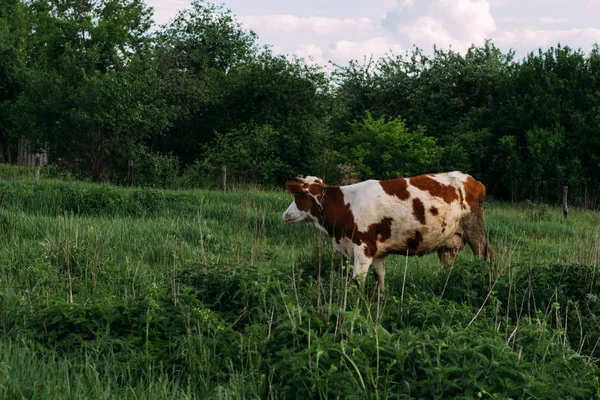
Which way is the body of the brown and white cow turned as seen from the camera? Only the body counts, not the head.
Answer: to the viewer's left

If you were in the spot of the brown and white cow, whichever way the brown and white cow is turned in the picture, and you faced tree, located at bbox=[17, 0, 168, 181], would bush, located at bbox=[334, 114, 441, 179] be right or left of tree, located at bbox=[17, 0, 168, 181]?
right

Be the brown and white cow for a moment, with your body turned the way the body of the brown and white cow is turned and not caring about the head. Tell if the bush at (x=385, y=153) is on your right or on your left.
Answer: on your right

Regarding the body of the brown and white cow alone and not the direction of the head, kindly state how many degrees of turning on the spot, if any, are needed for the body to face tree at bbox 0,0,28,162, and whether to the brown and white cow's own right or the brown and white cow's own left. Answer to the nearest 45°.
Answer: approximately 45° to the brown and white cow's own right

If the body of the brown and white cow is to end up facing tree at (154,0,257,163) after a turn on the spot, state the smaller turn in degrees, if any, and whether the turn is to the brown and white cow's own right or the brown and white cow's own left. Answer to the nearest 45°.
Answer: approximately 90° to the brown and white cow's own right

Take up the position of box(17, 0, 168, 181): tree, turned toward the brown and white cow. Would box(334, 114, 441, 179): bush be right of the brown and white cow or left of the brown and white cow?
left

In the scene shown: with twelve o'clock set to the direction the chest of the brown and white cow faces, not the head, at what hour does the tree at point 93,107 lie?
The tree is roughly at 2 o'clock from the brown and white cow.
